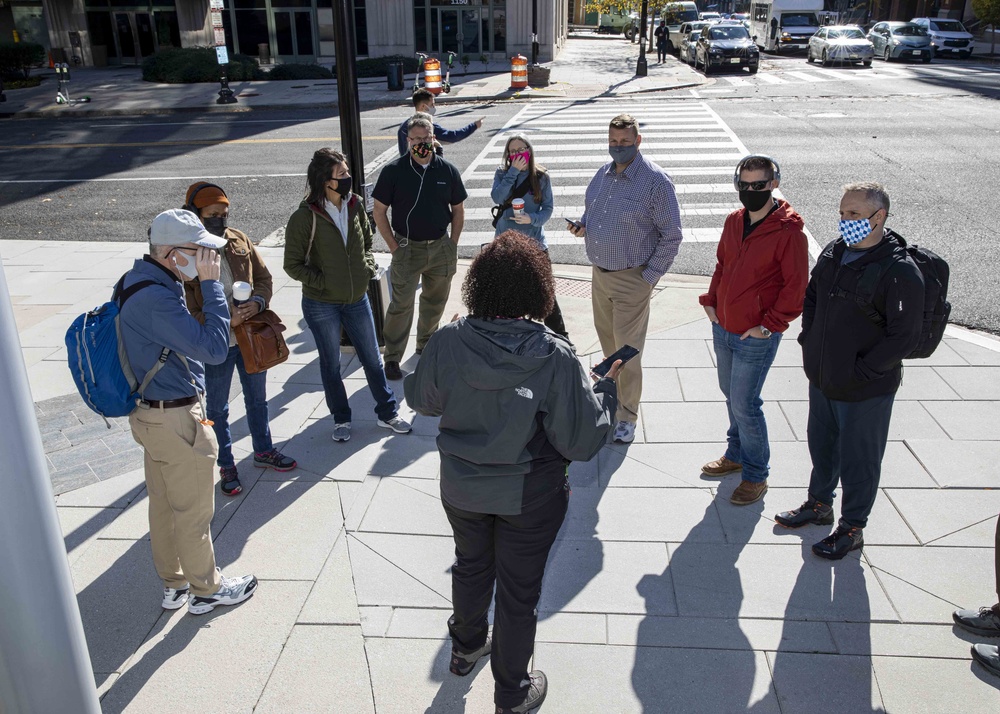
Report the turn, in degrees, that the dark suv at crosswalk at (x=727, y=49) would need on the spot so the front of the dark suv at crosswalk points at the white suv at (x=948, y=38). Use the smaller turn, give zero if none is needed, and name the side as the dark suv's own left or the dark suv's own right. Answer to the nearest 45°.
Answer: approximately 135° to the dark suv's own left

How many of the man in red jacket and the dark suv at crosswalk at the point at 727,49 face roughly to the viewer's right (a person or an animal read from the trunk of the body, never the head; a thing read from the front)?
0

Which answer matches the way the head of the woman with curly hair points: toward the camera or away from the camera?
away from the camera

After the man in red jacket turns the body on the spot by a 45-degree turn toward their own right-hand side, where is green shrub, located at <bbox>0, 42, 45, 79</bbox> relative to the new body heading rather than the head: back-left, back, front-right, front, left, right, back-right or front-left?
front-right

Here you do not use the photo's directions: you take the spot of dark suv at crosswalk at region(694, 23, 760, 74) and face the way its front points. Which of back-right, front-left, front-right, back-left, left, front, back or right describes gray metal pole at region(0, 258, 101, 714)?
front

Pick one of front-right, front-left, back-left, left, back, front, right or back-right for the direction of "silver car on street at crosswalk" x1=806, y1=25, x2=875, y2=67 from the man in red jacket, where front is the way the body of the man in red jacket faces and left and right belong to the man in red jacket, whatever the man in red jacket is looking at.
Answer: back-right

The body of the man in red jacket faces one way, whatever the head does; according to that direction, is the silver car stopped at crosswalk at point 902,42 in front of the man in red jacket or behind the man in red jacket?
behind

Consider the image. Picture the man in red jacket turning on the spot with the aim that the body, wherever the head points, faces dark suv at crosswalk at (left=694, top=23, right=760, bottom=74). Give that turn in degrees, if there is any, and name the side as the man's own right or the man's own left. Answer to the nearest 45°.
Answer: approximately 135° to the man's own right

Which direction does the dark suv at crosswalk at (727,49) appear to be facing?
toward the camera

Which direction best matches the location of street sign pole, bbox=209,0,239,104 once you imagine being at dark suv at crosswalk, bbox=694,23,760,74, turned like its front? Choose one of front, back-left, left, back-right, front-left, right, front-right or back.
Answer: front-right

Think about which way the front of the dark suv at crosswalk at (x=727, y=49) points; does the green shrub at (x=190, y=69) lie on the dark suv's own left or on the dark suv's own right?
on the dark suv's own right

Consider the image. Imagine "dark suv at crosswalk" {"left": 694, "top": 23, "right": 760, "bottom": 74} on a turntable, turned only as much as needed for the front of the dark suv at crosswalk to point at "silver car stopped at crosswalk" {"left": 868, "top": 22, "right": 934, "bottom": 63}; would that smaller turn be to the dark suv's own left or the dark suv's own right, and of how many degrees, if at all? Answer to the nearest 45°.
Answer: approximately 135° to the dark suv's own left

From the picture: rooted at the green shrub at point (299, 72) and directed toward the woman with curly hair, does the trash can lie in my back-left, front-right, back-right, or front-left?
front-left

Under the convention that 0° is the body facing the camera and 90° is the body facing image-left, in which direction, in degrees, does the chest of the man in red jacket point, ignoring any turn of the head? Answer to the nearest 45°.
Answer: approximately 45°

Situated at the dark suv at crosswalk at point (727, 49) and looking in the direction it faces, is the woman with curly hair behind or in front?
in front

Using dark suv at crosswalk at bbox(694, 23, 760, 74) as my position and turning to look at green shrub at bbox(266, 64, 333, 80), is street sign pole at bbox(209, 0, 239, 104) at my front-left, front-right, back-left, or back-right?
front-left

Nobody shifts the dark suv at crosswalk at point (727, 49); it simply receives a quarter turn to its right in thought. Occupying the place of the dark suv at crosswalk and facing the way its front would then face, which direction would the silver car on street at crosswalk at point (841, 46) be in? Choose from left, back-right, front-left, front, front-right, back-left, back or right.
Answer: back-right

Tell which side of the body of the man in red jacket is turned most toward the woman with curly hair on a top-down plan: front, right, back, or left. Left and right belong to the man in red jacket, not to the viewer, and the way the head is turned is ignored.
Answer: front

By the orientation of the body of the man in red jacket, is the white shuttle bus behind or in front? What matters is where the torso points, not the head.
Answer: behind
